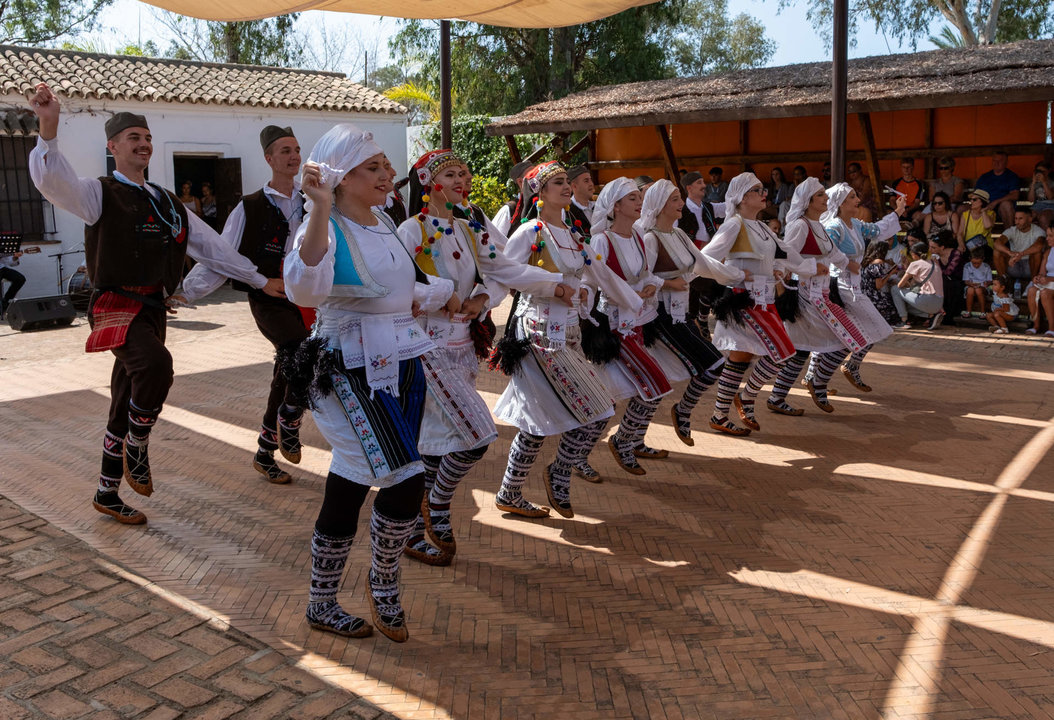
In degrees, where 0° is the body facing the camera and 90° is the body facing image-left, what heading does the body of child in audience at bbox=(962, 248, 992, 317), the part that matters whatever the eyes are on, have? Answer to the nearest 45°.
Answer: approximately 0°

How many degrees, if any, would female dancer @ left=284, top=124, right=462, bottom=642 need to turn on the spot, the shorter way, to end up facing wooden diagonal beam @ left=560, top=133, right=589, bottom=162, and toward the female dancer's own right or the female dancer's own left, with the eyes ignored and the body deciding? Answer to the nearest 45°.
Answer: approximately 135° to the female dancer's own left

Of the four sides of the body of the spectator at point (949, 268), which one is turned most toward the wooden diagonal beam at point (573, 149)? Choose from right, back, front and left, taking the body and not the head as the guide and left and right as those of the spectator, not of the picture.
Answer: front

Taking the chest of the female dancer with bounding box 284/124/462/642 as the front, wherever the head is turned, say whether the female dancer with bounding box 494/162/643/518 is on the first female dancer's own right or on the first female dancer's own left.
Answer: on the first female dancer's own left

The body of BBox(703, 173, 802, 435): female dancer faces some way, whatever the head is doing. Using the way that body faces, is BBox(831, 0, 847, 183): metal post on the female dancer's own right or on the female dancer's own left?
on the female dancer's own left

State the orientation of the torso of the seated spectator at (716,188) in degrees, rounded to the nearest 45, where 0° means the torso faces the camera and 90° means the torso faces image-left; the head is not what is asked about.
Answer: approximately 0°

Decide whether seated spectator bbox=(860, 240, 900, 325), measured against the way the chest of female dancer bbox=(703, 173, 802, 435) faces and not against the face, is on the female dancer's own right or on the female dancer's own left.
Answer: on the female dancer's own left

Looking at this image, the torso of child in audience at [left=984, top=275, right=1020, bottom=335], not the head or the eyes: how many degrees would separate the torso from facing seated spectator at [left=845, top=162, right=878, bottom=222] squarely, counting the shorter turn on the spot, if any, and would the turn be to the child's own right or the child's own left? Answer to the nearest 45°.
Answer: approximately 90° to the child's own right
